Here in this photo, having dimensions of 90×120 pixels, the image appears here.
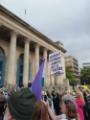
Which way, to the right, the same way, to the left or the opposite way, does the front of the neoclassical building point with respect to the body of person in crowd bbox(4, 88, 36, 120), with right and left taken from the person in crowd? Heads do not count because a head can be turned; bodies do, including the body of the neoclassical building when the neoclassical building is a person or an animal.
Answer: the opposite way

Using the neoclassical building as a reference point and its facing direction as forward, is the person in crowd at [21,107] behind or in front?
in front

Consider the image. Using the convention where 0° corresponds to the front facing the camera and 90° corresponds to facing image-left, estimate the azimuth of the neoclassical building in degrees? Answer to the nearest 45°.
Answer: approximately 315°

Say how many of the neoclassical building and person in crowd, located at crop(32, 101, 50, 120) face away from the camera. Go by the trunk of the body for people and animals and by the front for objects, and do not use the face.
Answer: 1

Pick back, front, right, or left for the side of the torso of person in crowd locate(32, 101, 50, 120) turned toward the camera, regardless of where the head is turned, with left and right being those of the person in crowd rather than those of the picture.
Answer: back

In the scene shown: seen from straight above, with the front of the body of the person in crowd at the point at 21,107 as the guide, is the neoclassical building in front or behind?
in front

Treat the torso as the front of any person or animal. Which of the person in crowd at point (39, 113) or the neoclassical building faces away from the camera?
the person in crowd

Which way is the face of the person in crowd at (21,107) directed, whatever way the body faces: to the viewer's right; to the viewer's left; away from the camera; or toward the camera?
away from the camera

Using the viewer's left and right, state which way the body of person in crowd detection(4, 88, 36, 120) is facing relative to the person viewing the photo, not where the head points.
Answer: facing away from the viewer and to the left of the viewer
